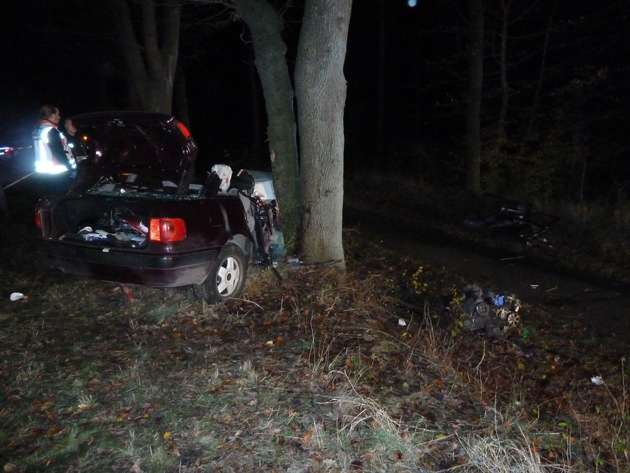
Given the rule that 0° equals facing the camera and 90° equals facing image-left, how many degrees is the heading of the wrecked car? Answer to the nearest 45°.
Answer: approximately 225°

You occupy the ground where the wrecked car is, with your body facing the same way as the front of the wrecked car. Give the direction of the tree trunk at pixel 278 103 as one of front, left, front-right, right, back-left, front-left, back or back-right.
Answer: front

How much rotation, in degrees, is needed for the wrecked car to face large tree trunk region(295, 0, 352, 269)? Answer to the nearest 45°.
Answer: approximately 45° to its right

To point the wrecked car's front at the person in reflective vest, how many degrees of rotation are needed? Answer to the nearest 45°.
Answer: approximately 90° to its left

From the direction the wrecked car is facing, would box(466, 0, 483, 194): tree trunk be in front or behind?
in front

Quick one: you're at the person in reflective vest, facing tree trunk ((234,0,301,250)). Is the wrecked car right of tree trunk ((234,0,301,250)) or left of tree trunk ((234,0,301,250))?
right

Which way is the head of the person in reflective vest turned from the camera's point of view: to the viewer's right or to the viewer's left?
to the viewer's right

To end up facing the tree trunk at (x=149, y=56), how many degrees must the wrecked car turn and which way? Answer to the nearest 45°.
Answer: approximately 45° to its left
